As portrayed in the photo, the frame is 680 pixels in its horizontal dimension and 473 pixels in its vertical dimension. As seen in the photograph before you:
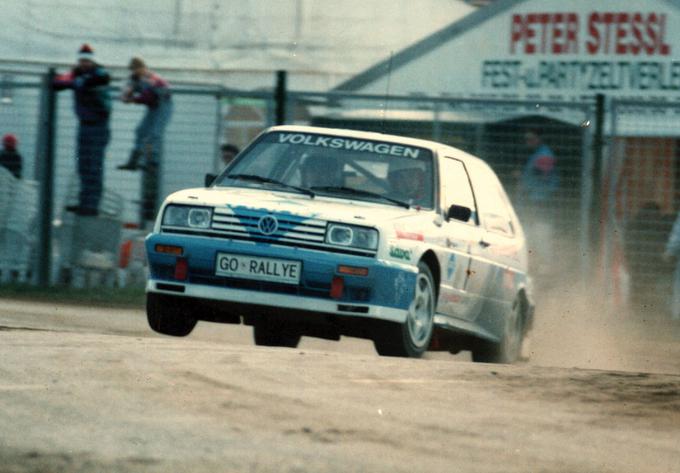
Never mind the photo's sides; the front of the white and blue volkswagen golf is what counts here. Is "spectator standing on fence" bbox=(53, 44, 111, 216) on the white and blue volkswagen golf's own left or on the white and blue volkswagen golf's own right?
on the white and blue volkswagen golf's own right

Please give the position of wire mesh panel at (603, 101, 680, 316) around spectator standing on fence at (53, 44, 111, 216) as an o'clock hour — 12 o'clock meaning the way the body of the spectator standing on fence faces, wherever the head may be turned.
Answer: The wire mesh panel is roughly at 8 o'clock from the spectator standing on fence.

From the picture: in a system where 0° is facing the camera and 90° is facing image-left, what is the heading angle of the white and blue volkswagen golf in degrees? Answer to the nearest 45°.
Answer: approximately 45°

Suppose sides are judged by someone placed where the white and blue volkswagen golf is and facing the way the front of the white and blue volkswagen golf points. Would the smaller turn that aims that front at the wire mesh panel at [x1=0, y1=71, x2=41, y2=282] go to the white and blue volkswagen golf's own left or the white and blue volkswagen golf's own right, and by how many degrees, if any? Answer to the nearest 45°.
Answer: approximately 90° to the white and blue volkswagen golf's own right

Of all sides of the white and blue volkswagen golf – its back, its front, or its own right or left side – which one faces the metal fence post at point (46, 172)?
right
